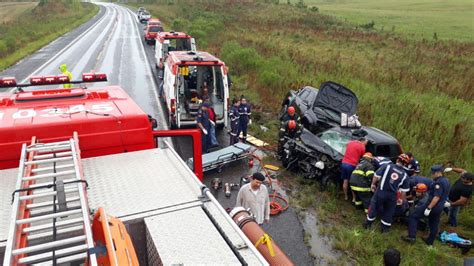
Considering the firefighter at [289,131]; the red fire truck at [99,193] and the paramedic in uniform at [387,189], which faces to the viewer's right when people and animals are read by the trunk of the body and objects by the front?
the firefighter

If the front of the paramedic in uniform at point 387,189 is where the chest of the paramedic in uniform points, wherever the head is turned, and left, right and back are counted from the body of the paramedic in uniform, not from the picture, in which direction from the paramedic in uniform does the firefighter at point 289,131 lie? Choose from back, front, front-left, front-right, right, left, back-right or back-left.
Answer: front-left

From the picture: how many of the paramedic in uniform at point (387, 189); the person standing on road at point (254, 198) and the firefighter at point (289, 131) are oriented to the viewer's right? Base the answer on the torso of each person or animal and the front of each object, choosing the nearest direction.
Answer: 1

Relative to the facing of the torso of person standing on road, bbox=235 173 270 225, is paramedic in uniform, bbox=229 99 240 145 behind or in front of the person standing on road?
behind

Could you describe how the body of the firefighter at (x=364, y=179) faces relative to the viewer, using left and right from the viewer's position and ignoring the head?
facing away from the viewer and to the right of the viewer

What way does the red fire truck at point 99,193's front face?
away from the camera

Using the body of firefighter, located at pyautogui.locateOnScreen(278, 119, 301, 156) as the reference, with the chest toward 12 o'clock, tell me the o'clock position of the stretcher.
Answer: The stretcher is roughly at 5 o'clock from the firefighter.

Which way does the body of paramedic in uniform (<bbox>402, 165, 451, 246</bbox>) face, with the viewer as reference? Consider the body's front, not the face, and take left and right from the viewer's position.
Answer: facing to the left of the viewer

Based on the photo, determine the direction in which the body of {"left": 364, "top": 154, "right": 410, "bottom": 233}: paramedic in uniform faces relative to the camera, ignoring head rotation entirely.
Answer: away from the camera

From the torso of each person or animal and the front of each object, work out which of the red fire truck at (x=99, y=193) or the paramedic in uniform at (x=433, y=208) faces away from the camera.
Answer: the red fire truck

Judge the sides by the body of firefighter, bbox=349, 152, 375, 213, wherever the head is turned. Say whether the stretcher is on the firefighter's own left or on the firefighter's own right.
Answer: on the firefighter's own left

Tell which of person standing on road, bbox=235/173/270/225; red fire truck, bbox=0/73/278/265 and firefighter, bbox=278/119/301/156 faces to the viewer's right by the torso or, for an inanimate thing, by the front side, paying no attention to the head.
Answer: the firefighter

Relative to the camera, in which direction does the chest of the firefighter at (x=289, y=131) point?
to the viewer's right

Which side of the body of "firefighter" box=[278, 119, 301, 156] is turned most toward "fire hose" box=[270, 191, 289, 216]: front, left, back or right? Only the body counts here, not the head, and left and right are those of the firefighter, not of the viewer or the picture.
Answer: right
